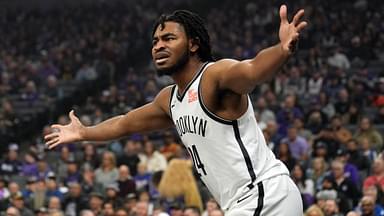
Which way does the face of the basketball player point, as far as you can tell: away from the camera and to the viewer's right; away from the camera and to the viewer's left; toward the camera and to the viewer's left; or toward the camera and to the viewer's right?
toward the camera and to the viewer's left

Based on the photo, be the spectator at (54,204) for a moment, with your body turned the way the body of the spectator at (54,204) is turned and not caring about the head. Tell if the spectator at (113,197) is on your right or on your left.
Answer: on your left

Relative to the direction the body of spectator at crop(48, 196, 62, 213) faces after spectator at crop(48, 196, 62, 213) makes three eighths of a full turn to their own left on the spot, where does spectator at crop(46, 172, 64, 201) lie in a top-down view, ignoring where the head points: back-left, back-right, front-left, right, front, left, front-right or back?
front-left

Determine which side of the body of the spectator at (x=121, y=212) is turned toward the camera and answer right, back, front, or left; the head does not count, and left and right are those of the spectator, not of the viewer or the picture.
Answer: front

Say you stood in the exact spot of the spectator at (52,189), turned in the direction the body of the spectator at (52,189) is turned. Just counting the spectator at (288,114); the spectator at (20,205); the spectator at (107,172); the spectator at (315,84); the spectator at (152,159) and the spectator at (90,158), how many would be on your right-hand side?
1

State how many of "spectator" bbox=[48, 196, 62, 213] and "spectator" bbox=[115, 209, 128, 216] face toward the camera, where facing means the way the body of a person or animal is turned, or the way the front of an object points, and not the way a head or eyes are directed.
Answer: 2

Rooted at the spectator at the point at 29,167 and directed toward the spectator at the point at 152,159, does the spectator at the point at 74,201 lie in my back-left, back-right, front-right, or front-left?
front-right

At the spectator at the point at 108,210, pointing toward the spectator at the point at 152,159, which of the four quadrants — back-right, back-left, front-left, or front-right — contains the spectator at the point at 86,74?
front-left

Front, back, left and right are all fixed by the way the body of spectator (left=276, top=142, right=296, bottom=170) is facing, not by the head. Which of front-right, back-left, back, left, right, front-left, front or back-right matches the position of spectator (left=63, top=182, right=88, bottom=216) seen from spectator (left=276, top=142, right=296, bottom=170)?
front-right

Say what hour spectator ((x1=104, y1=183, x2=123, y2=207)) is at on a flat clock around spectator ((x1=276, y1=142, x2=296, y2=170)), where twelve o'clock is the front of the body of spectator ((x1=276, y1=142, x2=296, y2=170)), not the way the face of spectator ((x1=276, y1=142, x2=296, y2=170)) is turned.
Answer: spectator ((x1=104, y1=183, x2=123, y2=207)) is roughly at 1 o'clock from spectator ((x1=276, y1=142, x2=296, y2=170)).

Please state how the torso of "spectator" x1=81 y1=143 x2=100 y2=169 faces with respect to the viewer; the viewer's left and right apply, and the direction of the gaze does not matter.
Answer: facing the viewer
